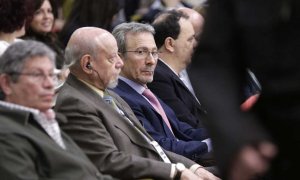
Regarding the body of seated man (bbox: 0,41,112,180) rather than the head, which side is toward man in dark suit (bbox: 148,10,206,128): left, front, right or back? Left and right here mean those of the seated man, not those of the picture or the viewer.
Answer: left

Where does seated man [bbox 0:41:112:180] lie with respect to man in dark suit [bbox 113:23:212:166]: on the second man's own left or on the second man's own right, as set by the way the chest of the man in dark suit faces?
on the second man's own right

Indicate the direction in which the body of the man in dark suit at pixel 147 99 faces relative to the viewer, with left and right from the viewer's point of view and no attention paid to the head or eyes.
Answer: facing the viewer and to the right of the viewer

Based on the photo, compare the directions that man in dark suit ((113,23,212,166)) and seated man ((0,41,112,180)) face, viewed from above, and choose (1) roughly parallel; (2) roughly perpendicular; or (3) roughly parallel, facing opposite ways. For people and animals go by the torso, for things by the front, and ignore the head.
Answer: roughly parallel

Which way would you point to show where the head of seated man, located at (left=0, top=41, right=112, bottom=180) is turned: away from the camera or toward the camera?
toward the camera

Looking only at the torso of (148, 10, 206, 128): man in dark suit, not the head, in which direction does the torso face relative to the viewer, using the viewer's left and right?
facing to the right of the viewer

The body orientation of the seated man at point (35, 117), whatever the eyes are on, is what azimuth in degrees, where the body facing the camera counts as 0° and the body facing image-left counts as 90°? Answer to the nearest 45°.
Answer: approximately 315°

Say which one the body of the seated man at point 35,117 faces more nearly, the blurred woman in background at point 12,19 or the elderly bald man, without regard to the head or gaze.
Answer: the elderly bald man

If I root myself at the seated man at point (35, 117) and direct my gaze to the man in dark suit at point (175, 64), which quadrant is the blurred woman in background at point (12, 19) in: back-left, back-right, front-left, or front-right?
front-left

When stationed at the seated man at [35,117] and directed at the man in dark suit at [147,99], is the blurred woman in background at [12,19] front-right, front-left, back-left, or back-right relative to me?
front-left

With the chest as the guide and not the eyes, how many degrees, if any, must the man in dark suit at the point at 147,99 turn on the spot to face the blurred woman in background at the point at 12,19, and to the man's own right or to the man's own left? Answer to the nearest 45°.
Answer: approximately 135° to the man's own right
